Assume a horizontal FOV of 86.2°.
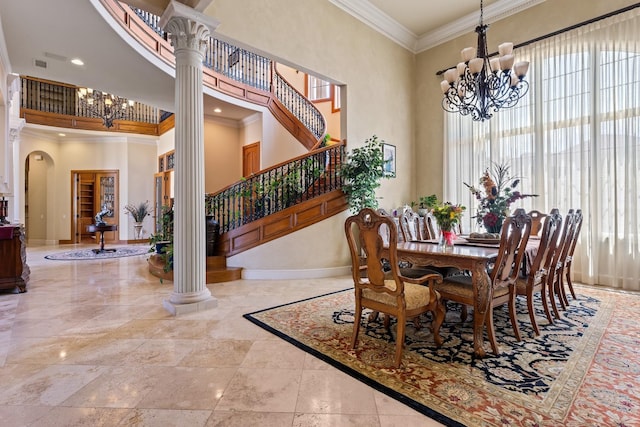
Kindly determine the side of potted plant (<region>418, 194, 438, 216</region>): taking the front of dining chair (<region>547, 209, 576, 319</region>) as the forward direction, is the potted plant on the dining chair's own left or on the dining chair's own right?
on the dining chair's own right

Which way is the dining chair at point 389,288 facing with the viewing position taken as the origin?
facing away from the viewer and to the right of the viewer

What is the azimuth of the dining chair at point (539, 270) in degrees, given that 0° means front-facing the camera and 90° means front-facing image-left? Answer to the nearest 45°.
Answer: approximately 135°

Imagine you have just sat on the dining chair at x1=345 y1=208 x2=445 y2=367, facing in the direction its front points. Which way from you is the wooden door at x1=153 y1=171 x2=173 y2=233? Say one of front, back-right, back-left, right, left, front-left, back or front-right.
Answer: left

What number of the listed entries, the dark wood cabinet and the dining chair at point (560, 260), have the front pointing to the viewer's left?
1

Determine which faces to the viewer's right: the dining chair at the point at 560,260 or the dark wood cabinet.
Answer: the dark wood cabinet

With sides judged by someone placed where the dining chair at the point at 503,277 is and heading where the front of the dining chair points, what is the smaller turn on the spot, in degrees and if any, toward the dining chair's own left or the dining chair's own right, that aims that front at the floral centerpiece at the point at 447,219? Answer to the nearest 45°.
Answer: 0° — it already faces it

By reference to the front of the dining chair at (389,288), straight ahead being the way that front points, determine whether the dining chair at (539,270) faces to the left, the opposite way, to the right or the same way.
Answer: to the left

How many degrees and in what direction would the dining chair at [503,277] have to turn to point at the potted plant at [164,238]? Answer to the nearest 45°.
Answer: approximately 45° to its left

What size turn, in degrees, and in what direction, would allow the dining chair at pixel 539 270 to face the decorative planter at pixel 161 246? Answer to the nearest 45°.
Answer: approximately 45° to its left

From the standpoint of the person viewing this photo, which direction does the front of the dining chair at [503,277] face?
facing away from the viewer and to the left of the viewer

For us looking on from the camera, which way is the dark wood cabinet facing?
facing to the right of the viewer

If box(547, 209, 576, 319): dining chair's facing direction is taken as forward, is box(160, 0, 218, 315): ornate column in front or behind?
in front

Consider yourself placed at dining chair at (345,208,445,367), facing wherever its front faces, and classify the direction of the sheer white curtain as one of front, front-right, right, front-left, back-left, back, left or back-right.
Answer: front

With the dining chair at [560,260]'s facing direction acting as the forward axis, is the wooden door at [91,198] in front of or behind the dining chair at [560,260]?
in front

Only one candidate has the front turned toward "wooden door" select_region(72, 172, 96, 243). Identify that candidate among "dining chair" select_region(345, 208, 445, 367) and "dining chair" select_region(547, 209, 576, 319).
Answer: "dining chair" select_region(547, 209, 576, 319)

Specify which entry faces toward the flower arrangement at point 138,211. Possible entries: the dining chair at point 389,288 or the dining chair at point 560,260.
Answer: the dining chair at point 560,260

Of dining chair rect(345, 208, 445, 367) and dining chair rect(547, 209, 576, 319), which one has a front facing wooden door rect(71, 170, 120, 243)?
dining chair rect(547, 209, 576, 319)
